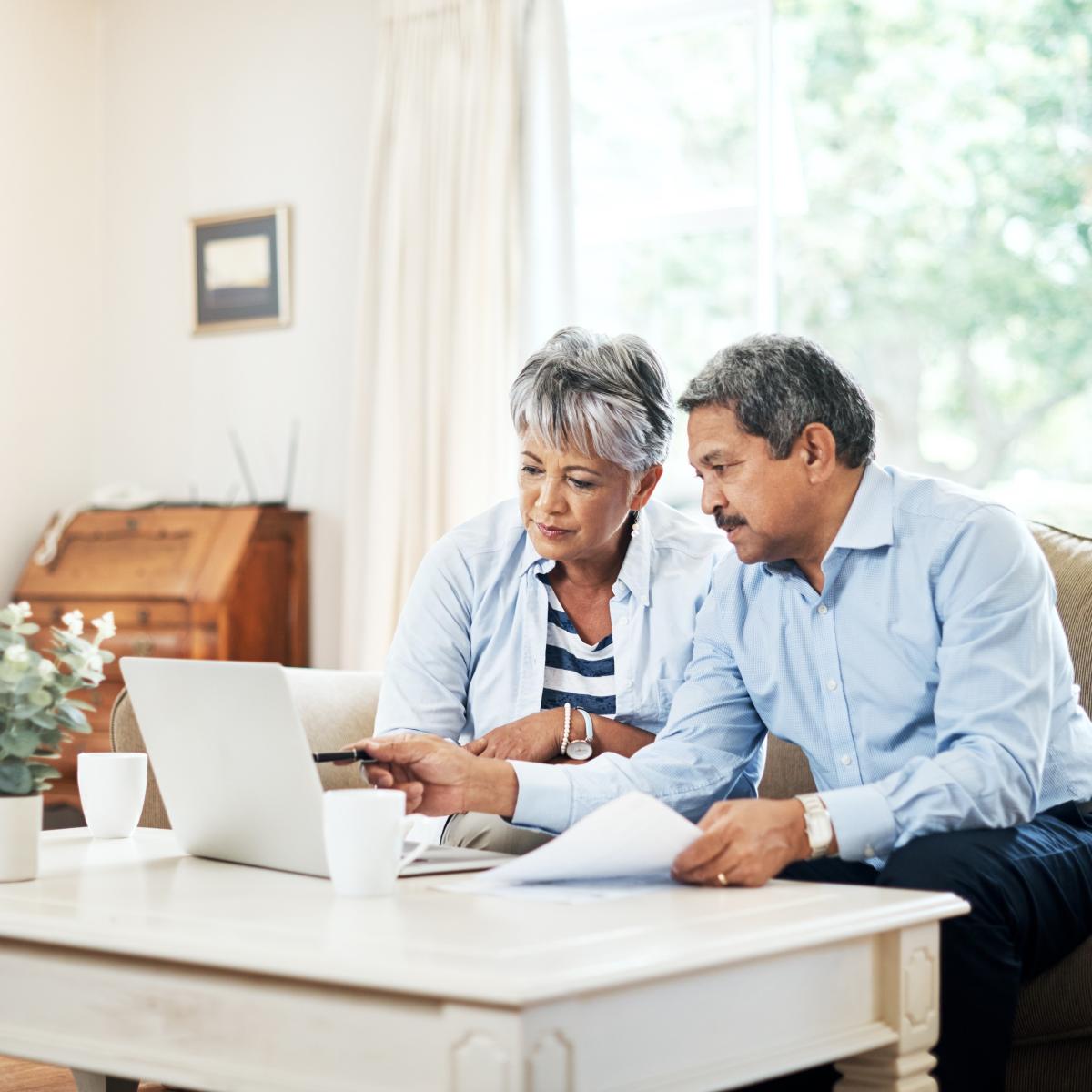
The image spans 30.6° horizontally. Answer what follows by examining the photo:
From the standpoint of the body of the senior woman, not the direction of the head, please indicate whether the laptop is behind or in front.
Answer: in front

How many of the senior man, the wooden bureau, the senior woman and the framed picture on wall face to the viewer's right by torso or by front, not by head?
0

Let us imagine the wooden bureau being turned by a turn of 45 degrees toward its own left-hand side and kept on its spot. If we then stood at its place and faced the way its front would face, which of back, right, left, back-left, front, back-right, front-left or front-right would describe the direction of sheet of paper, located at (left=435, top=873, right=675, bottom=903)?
front

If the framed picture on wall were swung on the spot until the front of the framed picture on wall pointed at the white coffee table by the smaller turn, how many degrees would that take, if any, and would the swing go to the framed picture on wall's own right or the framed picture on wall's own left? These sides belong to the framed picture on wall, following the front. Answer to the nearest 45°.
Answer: approximately 45° to the framed picture on wall's own left

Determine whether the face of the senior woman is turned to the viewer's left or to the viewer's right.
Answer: to the viewer's left

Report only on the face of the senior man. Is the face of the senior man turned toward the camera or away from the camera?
toward the camera

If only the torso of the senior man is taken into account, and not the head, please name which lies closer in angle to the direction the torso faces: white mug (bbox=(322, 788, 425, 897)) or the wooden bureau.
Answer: the white mug

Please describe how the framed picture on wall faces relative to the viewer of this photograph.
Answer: facing the viewer and to the left of the viewer

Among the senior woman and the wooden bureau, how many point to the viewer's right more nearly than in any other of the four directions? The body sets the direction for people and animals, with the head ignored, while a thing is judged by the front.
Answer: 0

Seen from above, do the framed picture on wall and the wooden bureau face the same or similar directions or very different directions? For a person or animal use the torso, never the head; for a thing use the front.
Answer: same or similar directions

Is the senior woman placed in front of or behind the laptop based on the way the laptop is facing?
in front

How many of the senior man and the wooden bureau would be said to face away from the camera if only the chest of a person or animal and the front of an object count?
0

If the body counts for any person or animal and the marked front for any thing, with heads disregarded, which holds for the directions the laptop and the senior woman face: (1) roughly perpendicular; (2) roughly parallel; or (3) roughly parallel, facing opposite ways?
roughly parallel, facing opposite ways

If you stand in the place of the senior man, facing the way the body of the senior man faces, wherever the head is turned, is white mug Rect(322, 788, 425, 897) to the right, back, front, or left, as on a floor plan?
front

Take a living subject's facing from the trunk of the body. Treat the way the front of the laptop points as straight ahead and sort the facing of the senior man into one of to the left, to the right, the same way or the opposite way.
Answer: the opposite way

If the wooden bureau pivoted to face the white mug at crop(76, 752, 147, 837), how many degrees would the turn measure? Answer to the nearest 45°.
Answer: approximately 45° to its left

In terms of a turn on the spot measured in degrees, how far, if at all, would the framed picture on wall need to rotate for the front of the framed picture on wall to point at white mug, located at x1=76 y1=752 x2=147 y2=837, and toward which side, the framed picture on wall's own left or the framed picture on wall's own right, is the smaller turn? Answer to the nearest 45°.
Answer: approximately 45° to the framed picture on wall's own left
